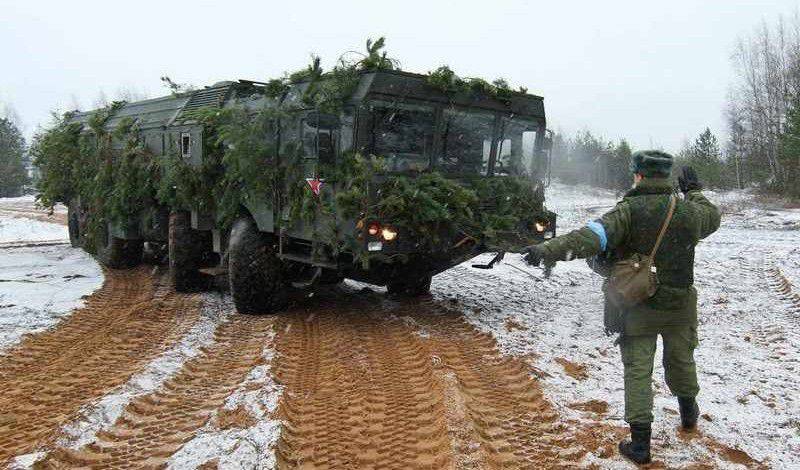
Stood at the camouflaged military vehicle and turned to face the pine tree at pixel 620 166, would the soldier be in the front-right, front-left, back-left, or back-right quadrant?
back-right

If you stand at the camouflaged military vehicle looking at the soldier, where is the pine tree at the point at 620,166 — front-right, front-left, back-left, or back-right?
back-left

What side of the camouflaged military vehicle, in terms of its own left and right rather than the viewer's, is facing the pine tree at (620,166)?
left

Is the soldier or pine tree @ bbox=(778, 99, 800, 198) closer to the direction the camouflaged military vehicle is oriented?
the soldier

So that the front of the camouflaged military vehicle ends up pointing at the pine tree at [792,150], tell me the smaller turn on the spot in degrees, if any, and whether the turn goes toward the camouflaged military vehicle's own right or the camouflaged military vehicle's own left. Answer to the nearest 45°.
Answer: approximately 90° to the camouflaged military vehicle's own left

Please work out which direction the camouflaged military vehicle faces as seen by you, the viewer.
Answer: facing the viewer and to the right of the viewer

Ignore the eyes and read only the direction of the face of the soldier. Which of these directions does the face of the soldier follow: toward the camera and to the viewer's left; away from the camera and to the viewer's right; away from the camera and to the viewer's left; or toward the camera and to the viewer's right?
away from the camera and to the viewer's left

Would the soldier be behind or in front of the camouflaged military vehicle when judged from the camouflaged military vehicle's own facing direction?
in front
